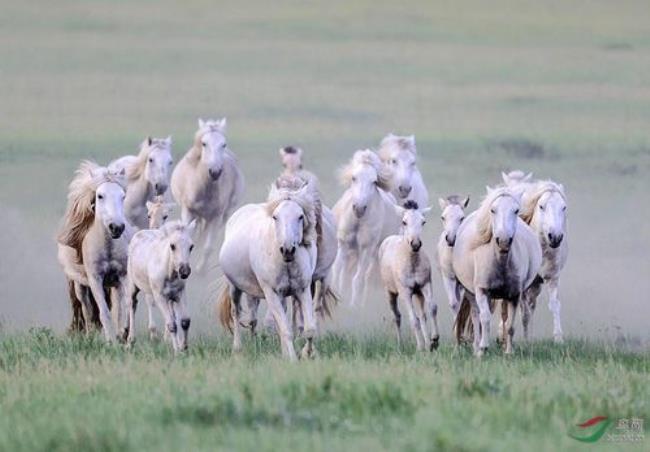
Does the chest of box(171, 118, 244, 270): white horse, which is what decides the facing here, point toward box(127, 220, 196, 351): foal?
yes

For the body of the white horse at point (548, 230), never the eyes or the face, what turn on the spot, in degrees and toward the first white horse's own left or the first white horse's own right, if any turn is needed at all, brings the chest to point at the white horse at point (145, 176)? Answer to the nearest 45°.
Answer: approximately 90° to the first white horse's own right

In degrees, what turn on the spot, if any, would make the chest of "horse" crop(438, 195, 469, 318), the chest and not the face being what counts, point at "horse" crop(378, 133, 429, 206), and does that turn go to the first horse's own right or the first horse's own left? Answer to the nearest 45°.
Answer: approximately 180°

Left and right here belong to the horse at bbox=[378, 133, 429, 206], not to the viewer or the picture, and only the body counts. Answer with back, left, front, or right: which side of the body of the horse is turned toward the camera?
front

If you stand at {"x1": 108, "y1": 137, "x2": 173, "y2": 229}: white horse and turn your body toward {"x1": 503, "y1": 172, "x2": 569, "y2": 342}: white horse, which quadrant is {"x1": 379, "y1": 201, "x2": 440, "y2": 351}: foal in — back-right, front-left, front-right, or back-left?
front-right

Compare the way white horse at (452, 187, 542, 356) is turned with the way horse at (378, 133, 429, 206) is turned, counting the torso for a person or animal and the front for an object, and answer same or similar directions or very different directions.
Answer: same or similar directions

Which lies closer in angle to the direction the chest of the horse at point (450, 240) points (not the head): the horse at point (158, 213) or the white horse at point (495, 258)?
the white horse

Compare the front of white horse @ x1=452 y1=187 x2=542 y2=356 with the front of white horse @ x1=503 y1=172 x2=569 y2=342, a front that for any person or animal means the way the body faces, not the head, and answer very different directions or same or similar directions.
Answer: same or similar directions

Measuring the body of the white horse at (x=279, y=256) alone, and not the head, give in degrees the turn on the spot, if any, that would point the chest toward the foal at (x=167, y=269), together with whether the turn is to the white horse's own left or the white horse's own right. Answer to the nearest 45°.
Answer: approximately 135° to the white horse's own right

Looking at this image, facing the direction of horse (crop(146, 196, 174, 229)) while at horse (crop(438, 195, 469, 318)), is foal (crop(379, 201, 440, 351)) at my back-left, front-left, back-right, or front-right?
front-left

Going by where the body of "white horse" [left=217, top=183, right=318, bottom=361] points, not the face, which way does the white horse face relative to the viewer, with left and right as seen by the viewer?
facing the viewer and to the right of the viewer

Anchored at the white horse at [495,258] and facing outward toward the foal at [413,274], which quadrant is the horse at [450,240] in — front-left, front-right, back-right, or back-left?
front-right

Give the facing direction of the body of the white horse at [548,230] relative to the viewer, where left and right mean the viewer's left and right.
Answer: facing the viewer

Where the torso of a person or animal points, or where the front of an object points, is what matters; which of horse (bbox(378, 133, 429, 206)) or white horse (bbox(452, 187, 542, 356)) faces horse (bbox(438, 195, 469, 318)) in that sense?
horse (bbox(378, 133, 429, 206))

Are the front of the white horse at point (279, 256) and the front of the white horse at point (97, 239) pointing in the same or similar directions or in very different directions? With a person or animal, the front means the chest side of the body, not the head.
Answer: same or similar directions

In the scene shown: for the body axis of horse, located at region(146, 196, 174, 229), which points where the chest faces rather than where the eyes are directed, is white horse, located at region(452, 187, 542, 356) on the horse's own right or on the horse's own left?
on the horse's own left
